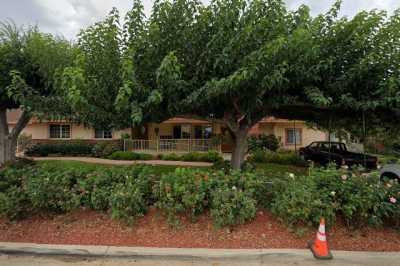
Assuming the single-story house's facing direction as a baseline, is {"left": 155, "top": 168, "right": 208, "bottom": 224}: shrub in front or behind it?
in front

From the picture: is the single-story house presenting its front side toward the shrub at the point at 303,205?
yes

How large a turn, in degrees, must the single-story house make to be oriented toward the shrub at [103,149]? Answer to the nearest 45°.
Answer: approximately 45° to its right

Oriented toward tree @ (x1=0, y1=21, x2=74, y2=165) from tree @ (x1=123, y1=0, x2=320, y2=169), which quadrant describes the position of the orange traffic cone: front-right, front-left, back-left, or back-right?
back-left

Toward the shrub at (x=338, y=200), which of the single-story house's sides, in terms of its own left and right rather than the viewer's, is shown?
front

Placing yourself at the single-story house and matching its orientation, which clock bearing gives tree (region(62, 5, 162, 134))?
The tree is roughly at 12 o'clock from the single-story house.

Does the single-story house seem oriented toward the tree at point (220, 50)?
yes

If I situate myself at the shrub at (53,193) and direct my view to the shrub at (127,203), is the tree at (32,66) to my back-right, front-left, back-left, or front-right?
back-left

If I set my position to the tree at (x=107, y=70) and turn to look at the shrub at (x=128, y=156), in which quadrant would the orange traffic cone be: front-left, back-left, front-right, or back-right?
back-right

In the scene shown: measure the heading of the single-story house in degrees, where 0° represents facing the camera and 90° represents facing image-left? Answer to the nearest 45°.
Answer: approximately 0°

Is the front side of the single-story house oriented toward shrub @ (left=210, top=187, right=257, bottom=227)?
yes
